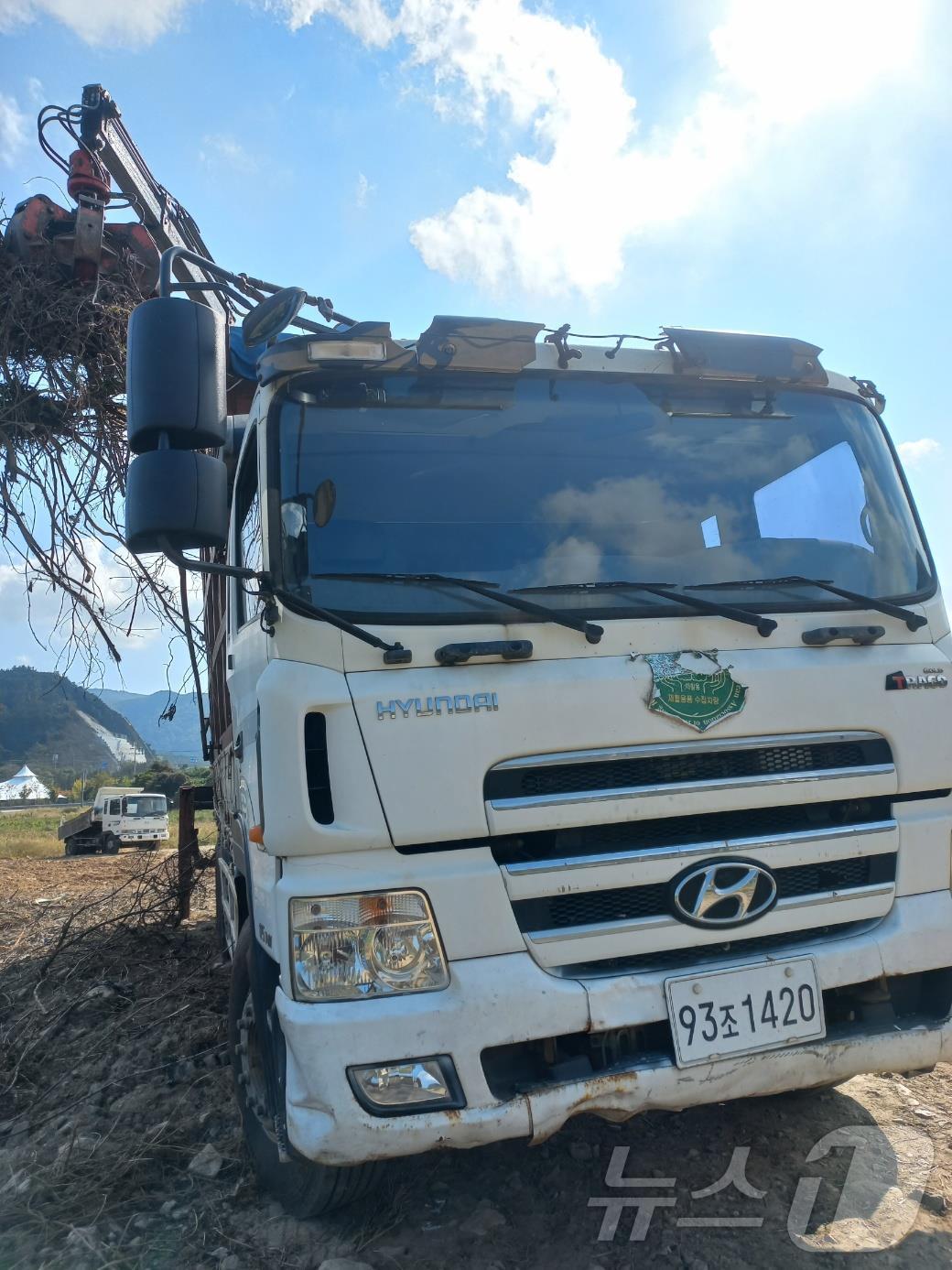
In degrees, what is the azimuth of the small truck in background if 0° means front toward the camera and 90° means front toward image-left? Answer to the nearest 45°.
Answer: approximately 315°

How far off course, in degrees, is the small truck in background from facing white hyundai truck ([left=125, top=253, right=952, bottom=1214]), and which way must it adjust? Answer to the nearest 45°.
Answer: approximately 45° to its right
